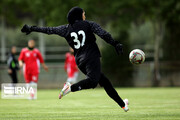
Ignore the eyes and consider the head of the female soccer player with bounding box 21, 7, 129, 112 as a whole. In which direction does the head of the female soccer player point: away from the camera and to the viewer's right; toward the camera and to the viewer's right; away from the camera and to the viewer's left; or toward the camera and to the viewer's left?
away from the camera and to the viewer's right

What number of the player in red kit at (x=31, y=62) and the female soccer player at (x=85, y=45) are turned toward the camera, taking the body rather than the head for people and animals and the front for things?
1

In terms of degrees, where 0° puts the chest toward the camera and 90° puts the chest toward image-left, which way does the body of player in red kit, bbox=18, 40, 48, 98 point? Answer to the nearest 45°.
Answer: approximately 0°

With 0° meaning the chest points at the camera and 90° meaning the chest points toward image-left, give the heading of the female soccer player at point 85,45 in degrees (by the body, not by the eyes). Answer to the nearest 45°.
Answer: approximately 225°

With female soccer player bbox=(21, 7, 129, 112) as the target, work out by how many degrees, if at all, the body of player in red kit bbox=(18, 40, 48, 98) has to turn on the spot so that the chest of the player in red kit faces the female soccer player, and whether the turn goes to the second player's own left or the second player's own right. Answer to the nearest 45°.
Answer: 0° — they already face them

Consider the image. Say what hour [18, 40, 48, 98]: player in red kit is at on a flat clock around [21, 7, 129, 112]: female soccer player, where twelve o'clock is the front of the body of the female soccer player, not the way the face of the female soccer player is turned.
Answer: The player in red kit is roughly at 10 o'clock from the female soccer player.
